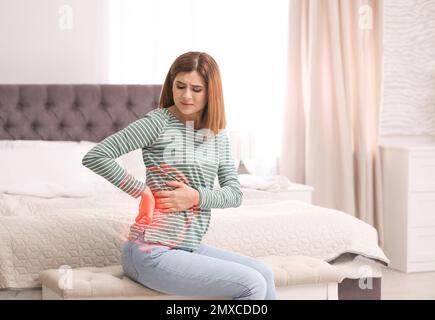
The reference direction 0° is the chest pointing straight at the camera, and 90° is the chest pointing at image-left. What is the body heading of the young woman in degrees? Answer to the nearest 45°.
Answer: approximately 315°

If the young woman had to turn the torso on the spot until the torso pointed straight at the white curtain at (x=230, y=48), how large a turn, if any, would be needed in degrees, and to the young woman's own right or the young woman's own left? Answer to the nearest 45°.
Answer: approximately 135° to the young woman's own left

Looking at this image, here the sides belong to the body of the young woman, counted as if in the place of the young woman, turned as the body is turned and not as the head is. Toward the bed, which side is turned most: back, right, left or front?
back

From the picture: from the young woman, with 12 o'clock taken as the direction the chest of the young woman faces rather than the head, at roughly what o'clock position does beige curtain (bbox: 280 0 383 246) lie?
The beige curtain is roughly at 8 o'clock from the young woman.

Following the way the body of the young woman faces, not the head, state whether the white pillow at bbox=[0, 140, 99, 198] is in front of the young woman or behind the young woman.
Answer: behind
